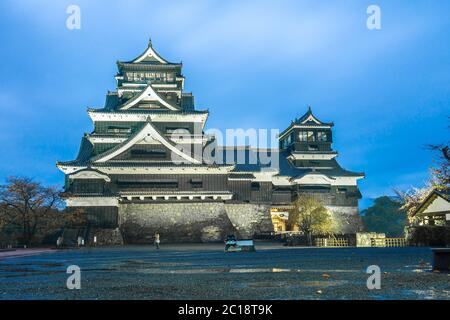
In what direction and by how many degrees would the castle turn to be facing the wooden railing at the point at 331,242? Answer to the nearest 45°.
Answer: approximately 45° to its left

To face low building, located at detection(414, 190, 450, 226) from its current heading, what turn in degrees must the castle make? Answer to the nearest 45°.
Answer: approximately 45° to its left

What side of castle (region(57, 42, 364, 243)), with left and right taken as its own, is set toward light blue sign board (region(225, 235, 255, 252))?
front

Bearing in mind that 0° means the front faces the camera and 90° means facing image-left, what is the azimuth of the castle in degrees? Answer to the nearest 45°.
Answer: approximately 0°

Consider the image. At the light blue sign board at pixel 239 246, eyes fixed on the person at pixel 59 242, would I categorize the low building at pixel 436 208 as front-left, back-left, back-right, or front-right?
back-right
